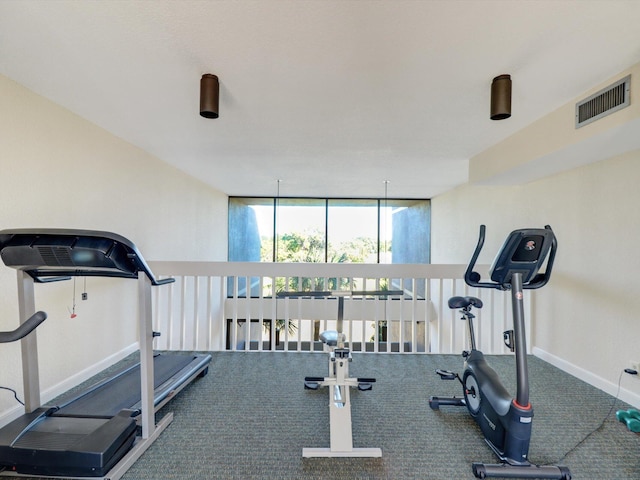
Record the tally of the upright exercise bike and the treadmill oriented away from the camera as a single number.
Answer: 0

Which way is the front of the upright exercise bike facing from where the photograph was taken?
facing the viewer and to the right of the viewer

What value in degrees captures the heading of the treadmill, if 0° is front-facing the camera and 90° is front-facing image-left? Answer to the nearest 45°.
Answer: approximately 45°
